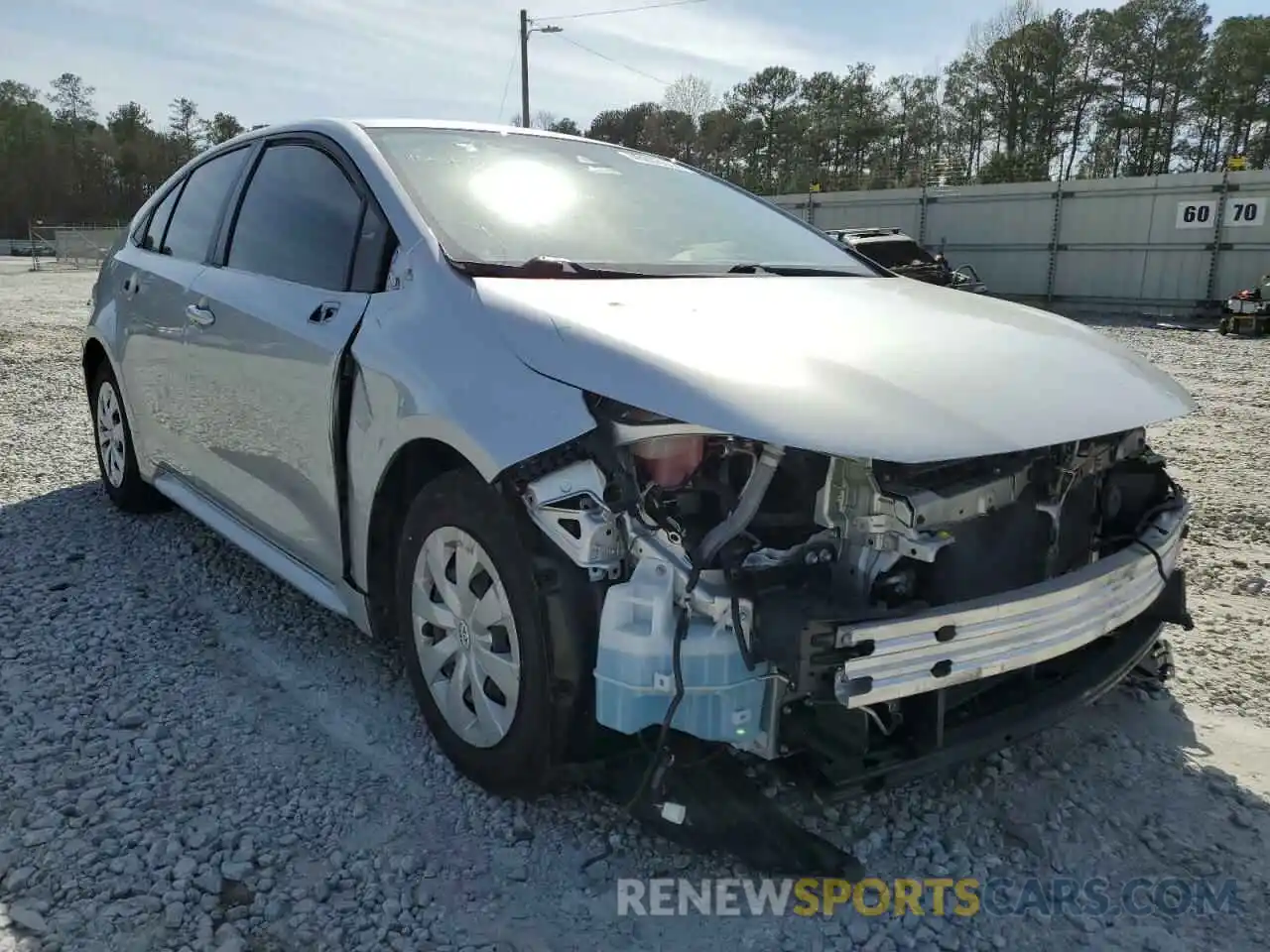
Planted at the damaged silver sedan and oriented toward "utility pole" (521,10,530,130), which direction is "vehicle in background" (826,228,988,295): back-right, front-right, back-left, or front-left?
front-right

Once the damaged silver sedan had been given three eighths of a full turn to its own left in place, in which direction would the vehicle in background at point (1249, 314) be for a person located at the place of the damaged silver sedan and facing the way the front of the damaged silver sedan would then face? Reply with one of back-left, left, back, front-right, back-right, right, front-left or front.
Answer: front-right

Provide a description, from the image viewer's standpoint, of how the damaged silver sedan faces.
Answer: facing the viewer and to the right of the viewer

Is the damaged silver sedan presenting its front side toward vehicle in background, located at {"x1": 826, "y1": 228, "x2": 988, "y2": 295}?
no

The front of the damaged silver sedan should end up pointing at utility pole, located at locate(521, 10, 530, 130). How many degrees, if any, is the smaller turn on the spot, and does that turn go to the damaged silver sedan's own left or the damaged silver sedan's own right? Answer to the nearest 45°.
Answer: approximately 135° to the damaged silver sedan's own left

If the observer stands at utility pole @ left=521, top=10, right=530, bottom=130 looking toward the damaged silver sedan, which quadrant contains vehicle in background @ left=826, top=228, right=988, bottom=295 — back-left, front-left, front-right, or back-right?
front-left
